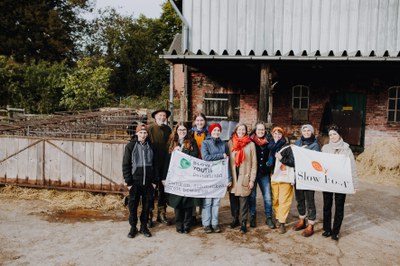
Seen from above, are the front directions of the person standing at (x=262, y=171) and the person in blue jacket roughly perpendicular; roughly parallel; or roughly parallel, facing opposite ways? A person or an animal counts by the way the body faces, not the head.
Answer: roughly parallel

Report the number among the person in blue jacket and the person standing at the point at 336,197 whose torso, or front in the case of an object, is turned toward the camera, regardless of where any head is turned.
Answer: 2

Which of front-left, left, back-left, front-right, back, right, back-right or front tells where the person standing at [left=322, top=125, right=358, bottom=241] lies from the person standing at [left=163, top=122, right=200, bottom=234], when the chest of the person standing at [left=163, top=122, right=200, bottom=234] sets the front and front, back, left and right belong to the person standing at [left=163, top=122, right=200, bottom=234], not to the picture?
left

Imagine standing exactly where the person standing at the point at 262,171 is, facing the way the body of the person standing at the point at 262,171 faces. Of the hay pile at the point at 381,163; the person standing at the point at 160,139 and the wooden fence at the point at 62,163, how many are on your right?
2

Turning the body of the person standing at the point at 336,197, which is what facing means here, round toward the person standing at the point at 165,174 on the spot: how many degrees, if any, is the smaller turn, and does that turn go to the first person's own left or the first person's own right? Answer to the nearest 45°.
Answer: approximately 90° to the first person's own right

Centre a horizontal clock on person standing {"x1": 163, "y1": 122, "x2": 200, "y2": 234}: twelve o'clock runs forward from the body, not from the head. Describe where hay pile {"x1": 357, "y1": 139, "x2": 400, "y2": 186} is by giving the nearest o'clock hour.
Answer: The hay pile is roughly at 8 o'clock from the person standing.

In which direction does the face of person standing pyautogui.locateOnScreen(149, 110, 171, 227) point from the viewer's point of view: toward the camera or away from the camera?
toward the camera

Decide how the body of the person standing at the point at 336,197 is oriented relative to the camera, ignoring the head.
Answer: toward the camera

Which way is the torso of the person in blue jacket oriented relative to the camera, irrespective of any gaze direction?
toward the camera

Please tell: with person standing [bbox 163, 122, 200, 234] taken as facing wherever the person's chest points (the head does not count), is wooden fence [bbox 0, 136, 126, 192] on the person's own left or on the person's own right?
on the person's own right

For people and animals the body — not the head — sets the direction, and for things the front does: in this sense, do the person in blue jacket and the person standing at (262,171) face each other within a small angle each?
no

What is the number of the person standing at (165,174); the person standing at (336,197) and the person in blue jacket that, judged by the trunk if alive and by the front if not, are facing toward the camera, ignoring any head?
3

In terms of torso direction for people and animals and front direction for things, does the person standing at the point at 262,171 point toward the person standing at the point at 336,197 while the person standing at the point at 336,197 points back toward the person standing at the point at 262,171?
no

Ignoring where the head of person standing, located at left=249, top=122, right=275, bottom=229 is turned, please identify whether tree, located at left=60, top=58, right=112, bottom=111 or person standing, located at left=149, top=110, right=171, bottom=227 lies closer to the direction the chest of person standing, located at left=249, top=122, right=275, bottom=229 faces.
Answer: the person standing

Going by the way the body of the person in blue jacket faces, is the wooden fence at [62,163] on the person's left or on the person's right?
on the person's right

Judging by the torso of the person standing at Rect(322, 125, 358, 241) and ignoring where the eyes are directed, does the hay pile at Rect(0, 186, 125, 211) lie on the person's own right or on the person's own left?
on the person's own right

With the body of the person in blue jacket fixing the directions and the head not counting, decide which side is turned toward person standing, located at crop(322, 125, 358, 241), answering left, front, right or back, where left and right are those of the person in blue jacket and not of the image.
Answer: left

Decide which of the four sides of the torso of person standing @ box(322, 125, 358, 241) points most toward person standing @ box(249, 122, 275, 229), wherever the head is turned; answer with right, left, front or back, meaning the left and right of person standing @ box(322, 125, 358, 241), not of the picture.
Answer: right
